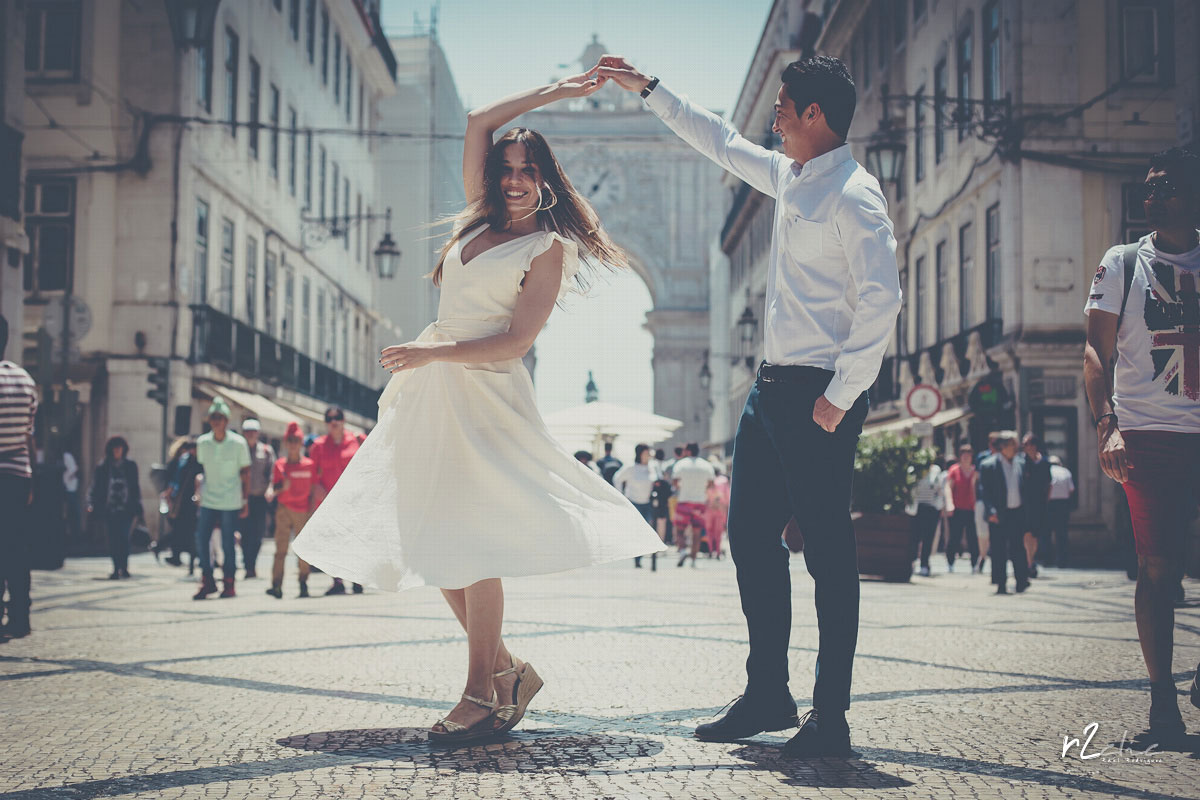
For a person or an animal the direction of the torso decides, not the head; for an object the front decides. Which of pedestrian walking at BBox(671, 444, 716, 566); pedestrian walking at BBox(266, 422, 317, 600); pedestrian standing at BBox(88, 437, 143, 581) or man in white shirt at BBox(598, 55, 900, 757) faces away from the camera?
pedestrian walking at BBox(671, 444, 716, 566)

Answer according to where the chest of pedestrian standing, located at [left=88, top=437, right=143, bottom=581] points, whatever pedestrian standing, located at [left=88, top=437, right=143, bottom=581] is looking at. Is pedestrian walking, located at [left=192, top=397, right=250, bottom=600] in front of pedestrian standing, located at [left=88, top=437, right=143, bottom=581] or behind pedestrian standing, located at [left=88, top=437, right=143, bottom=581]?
in front

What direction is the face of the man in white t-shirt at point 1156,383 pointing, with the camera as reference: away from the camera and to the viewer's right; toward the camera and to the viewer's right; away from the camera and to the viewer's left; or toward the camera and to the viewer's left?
toward the camera and to the viewer's left

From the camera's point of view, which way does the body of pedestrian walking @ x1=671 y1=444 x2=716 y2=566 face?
away from the camera

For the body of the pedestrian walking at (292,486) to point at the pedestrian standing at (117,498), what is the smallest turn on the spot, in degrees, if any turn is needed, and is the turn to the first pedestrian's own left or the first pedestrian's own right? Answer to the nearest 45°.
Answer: approximately 135° to the first pedestrian's own right

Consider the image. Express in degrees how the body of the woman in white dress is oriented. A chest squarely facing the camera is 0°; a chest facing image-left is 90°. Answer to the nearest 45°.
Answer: approximately 45°

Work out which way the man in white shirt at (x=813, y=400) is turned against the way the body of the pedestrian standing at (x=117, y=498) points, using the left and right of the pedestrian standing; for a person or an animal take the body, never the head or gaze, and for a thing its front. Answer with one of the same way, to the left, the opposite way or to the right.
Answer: to the right
